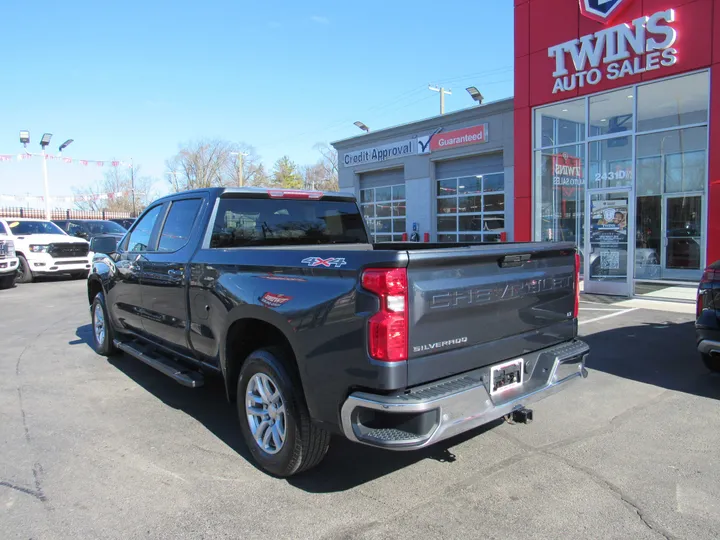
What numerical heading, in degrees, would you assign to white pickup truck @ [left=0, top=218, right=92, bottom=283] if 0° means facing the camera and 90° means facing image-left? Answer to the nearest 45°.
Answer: approximately 315°

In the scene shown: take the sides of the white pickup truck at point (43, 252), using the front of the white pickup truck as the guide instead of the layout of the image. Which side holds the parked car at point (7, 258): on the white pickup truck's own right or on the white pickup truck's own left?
on the white pickup truck's own right

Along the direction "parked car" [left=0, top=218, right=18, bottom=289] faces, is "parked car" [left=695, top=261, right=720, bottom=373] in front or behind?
in front

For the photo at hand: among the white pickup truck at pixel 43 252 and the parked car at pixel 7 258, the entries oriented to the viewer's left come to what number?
0

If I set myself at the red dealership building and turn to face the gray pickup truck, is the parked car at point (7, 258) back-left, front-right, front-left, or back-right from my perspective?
front-right

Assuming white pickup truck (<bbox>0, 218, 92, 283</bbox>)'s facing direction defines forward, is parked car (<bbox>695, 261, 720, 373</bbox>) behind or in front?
in front

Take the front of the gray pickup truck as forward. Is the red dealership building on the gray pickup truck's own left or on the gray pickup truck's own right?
on the gray pickup truck's own right

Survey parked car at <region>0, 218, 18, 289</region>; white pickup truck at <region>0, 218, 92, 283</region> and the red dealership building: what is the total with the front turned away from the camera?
0

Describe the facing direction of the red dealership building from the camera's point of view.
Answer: facing the viewer and to the left of the viewer

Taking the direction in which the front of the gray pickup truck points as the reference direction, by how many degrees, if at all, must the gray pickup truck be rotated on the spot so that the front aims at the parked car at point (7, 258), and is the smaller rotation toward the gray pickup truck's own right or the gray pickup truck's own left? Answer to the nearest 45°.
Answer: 0° — it already faces it

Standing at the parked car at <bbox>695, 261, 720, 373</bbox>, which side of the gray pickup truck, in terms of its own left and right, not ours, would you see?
right

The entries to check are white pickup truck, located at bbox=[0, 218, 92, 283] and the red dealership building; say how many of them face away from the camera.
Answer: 0

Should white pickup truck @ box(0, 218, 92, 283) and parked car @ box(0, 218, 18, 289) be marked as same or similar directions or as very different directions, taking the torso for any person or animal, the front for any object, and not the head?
same or similar directions

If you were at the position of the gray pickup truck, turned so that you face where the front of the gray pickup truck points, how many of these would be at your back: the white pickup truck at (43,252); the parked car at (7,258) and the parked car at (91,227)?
0

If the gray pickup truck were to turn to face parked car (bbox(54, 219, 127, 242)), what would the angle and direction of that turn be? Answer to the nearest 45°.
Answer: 0° — it already faces it

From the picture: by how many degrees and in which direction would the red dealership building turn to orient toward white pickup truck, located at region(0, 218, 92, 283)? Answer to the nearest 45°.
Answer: approximately 45° to its right
